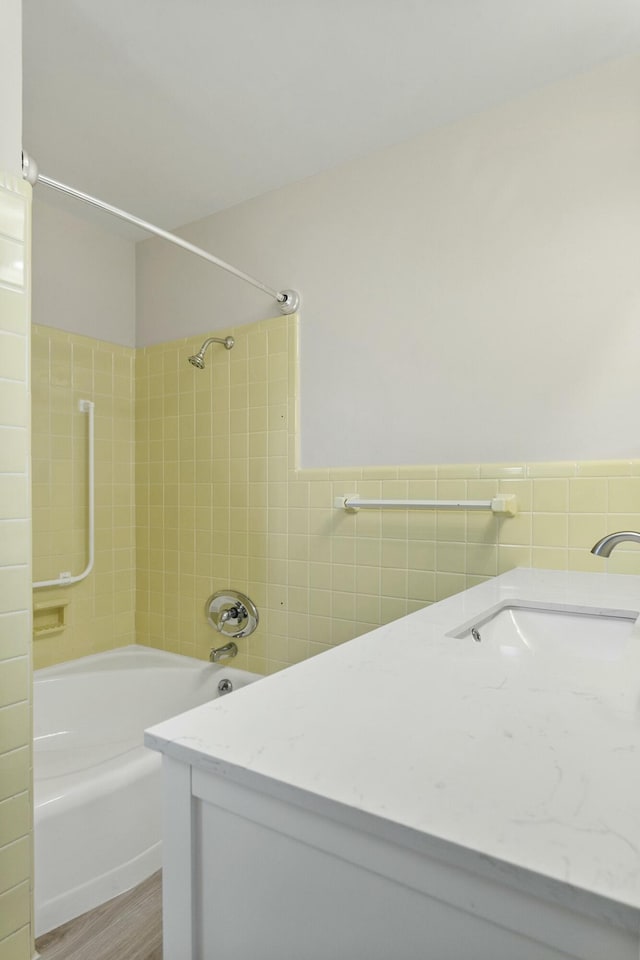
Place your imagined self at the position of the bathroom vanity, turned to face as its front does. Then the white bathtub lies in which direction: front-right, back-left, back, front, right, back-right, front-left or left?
front

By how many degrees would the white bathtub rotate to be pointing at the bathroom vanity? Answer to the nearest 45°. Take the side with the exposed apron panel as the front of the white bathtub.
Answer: approximately 45° to its right

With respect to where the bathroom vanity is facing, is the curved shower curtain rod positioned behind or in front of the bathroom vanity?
in front

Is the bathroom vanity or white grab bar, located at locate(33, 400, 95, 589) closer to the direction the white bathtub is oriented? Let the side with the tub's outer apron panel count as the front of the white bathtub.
the bathroom vanity

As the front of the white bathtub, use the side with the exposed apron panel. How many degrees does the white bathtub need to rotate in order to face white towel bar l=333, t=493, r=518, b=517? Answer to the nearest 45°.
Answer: approximately 45° to its left

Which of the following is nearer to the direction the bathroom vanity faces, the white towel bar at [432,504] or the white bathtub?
the white bathtub

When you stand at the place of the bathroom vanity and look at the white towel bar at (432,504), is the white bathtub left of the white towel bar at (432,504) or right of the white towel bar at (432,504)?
left

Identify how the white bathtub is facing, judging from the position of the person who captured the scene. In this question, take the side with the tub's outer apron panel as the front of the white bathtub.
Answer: facing the viewer and to the right of the viewer
